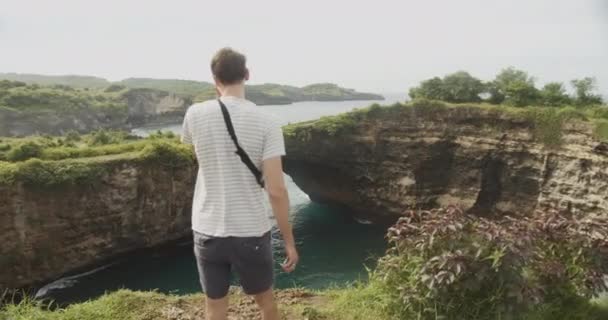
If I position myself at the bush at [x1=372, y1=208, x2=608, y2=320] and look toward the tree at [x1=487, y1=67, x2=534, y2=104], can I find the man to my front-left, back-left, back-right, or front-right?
back-left

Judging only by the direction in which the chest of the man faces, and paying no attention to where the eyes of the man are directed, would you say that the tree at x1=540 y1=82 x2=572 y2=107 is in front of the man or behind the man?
in front

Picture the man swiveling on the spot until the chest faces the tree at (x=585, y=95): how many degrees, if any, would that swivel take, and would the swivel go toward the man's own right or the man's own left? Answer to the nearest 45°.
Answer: approximately 45° to the man's own right

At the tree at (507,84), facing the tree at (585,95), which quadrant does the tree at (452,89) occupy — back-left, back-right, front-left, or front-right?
back-right

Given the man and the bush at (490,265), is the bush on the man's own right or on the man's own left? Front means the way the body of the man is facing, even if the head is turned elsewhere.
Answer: on the man's own right

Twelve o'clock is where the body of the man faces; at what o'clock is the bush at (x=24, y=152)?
The bush is roughly at 11 o'clock from the man.

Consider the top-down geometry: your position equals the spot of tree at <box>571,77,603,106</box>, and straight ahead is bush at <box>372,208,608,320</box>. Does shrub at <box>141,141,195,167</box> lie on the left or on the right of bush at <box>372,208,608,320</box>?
right

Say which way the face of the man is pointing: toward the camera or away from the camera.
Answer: away from the camera

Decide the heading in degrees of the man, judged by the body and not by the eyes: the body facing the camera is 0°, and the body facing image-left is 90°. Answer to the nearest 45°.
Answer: approximately 180°

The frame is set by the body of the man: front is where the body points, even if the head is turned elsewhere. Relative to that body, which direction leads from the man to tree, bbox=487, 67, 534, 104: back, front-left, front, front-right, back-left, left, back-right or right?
front-right
